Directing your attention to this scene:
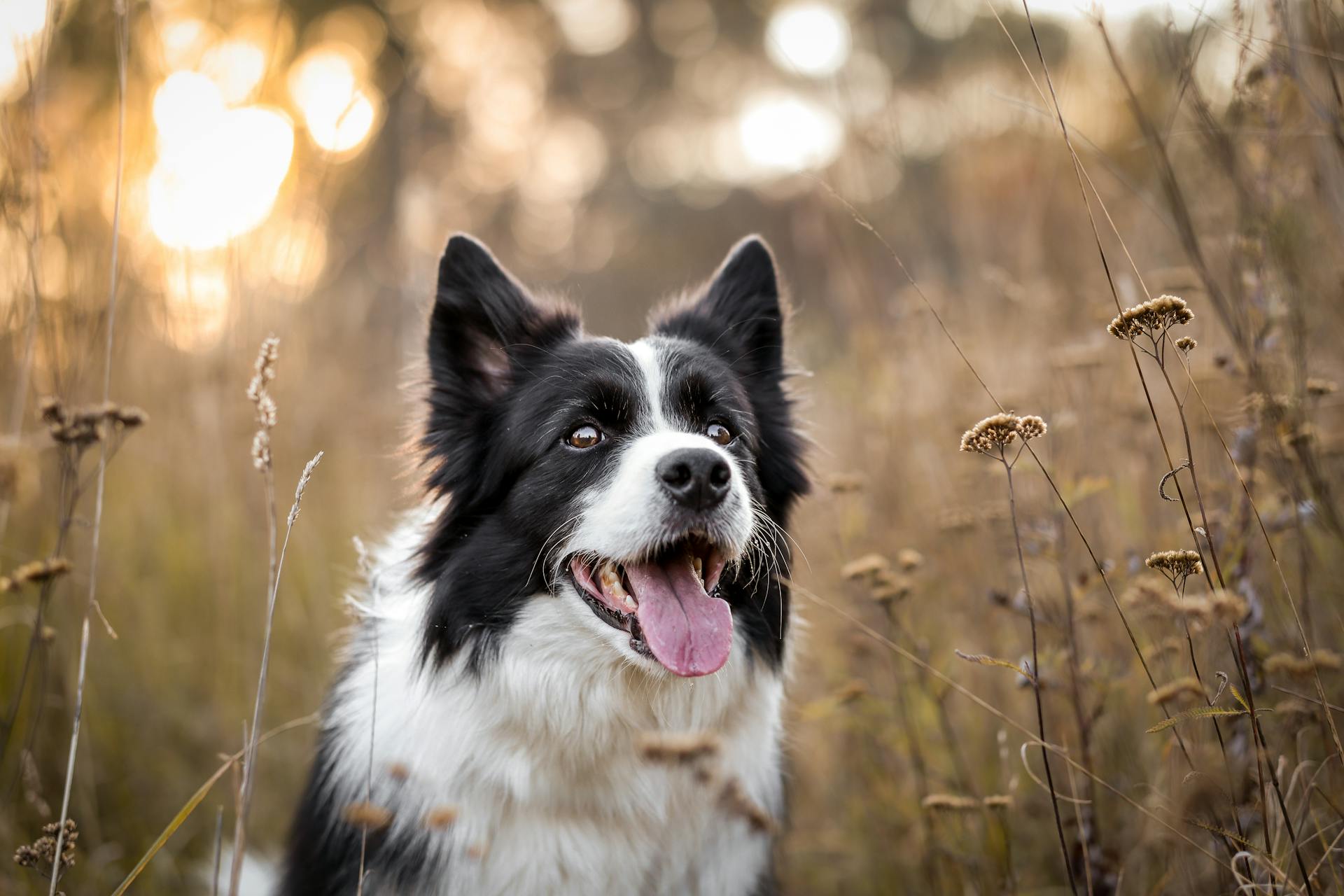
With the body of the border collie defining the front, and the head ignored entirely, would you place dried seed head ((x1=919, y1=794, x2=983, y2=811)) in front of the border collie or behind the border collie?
in front

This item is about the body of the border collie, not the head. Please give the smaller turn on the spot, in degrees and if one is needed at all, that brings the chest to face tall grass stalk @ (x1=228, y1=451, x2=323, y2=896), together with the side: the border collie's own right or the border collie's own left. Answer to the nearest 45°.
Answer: approximately 90° to the border collie's own right

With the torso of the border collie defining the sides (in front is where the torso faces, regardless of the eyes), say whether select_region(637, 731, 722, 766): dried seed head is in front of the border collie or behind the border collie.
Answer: in front

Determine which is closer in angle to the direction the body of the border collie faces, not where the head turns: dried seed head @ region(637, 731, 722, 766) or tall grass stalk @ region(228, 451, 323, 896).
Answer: the dried seed head

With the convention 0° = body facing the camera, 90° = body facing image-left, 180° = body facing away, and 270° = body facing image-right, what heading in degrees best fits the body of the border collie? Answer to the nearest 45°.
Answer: approximately 315°
